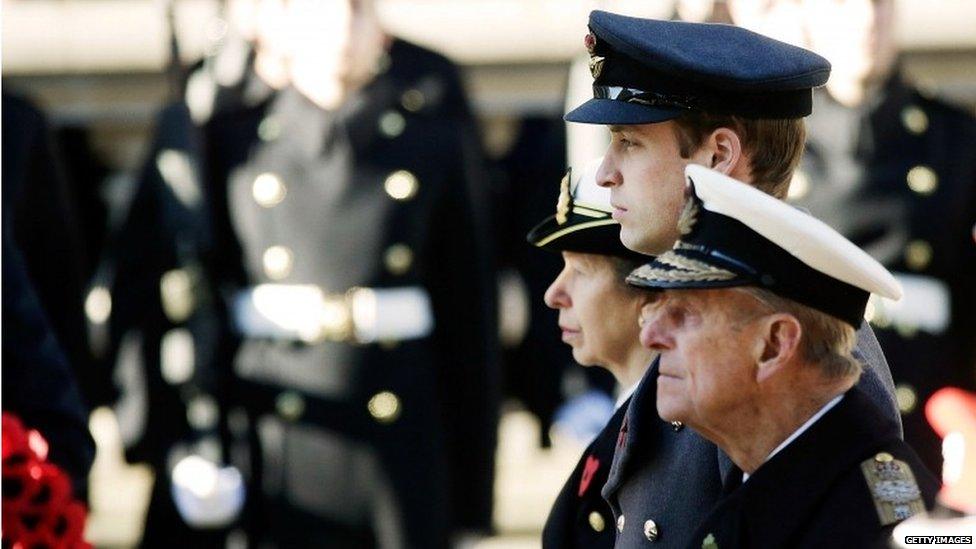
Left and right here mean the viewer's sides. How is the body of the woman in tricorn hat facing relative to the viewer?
facing to the left of the viewer

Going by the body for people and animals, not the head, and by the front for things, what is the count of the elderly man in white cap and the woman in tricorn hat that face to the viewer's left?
2

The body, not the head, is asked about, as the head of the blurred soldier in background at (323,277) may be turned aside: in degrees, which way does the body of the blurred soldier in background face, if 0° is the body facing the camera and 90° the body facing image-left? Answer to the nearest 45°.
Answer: approximately 0°

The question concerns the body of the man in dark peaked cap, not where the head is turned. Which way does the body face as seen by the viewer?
to the viewer's left

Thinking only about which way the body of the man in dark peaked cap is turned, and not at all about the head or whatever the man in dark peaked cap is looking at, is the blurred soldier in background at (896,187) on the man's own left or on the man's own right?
on the man's own right

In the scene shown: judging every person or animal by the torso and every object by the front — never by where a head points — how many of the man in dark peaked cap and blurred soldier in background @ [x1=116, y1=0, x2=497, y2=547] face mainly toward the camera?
1

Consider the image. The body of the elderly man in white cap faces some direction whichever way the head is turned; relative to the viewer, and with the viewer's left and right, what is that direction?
facing to the left of the viewer

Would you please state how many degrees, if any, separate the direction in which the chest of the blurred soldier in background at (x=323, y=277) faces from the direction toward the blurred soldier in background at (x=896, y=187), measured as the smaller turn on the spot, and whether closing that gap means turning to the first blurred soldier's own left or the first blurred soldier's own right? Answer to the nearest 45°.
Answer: approximately 90° to the first blurred soldier's own left

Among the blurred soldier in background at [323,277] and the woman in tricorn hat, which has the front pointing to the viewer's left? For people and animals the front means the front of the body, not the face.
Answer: the woman in tricorn hat
